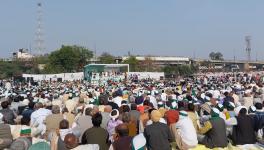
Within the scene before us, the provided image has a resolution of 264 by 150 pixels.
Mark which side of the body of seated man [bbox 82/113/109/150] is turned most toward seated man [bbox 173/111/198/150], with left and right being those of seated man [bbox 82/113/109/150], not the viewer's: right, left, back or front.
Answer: right

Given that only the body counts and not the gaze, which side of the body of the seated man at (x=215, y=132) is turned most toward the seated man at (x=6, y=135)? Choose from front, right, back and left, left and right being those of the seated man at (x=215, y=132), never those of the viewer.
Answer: left

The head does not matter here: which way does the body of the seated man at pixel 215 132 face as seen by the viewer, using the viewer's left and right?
facing away from the viewer and to the left of the viewer

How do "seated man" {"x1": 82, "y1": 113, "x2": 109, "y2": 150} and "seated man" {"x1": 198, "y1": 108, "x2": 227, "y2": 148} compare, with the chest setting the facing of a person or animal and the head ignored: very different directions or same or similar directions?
same or similar directions

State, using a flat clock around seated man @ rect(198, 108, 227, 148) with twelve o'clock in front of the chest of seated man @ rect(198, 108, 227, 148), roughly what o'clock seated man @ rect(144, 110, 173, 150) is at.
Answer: seated man @ rect(144, 110, 173, 150) is roughly at 9 o'clock from seated man @ rect(198, 108, 227, 148).

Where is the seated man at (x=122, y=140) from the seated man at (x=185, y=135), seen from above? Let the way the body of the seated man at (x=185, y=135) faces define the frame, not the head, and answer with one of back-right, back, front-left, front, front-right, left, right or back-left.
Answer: left

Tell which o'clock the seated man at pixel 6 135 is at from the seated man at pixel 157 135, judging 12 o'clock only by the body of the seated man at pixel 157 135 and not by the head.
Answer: the seated man at pixel 6 135 is roughly at 9 o'clock from the seated man at pixel 157 135.

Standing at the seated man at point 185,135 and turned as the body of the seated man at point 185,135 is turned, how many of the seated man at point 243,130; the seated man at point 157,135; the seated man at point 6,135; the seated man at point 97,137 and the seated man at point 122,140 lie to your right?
1

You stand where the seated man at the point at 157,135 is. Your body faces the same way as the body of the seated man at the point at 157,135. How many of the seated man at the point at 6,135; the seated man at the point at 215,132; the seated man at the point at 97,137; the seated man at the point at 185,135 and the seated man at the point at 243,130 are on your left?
2

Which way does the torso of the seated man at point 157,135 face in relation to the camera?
away from the camera

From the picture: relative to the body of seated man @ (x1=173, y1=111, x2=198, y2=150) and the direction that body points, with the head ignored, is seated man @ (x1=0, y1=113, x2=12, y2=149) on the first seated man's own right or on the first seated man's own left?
on the first seated man's own left

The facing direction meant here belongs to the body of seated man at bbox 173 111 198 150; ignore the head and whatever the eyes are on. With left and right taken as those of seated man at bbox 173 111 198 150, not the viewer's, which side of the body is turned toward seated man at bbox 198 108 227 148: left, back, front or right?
right

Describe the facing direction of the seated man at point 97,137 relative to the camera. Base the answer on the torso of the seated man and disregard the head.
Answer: away from the camera

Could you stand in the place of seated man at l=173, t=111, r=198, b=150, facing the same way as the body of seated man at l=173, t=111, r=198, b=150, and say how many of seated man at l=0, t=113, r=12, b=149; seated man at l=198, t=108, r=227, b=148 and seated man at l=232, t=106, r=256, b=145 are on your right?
2
